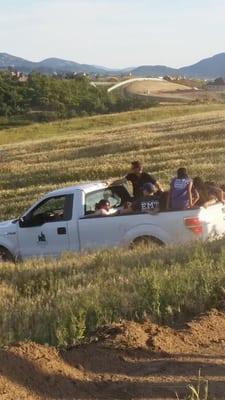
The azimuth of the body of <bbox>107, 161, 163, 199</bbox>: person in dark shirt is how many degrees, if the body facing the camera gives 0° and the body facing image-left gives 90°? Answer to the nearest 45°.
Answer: approximately 0°

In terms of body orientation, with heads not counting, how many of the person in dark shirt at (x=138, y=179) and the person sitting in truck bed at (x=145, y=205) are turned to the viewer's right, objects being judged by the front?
0

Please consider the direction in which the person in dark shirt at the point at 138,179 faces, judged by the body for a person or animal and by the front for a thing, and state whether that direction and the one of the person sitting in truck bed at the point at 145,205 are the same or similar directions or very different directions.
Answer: very different directions

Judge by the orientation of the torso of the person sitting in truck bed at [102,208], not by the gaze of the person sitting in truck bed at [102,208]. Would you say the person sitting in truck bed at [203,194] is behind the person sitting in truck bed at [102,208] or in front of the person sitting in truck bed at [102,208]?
in front

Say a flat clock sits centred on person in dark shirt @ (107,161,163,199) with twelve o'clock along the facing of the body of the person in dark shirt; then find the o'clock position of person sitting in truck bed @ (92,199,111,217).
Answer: The person sitting in truck bed is roughly at 1 o'clock from the person in dark shirt.

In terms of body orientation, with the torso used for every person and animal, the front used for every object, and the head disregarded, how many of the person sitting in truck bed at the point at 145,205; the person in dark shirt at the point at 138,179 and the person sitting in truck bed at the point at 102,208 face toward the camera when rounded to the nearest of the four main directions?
1

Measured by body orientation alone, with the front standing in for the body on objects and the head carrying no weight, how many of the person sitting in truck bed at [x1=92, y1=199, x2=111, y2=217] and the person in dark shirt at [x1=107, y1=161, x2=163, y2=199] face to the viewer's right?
1

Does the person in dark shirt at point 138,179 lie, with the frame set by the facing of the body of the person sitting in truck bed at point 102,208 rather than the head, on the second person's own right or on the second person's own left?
on the second person's own left

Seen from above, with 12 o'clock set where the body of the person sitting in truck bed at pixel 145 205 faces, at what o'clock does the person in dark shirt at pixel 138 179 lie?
The person in dark shirt is roughly at 12 o'clock from the person sitting in truck bed.

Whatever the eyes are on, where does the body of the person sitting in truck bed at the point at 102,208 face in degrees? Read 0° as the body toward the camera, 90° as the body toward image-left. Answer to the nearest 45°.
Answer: approximately 270°

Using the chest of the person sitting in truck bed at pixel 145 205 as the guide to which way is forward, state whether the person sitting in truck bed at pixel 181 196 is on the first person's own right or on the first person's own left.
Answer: on the first person's own right

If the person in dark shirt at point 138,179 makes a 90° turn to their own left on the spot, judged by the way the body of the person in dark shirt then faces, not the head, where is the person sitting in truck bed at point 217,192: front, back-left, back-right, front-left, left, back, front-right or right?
front-right

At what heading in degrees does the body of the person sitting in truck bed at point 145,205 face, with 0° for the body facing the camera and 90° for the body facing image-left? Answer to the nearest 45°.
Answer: approximately 180°
